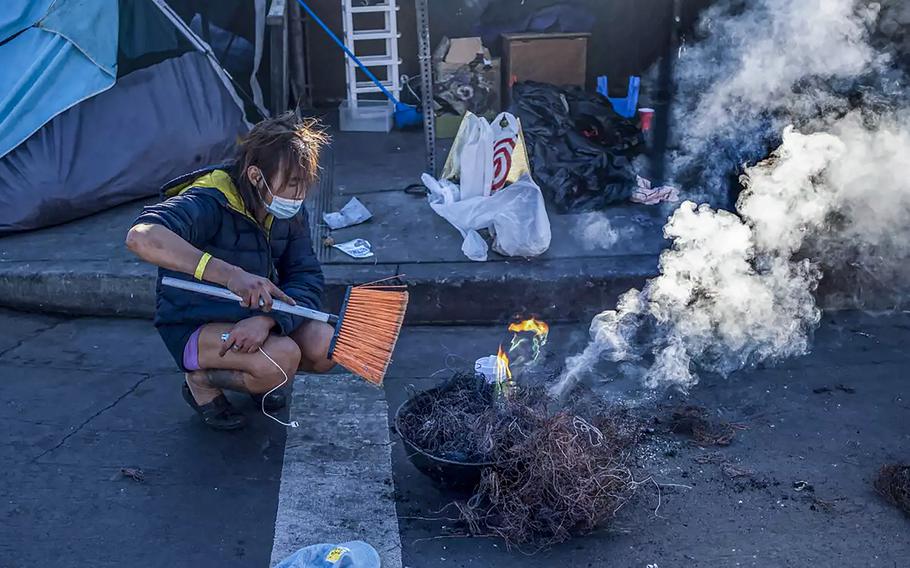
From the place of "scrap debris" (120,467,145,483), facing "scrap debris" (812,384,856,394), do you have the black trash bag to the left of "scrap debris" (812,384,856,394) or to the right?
left

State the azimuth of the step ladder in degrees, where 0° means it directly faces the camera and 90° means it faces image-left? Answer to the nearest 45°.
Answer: approximately 0°

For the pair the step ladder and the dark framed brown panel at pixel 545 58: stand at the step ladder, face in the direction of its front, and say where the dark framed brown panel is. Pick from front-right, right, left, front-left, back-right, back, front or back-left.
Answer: left

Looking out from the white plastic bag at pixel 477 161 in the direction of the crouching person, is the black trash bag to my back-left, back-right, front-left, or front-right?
back-left

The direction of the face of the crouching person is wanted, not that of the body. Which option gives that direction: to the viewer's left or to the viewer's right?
to the viewer's right
